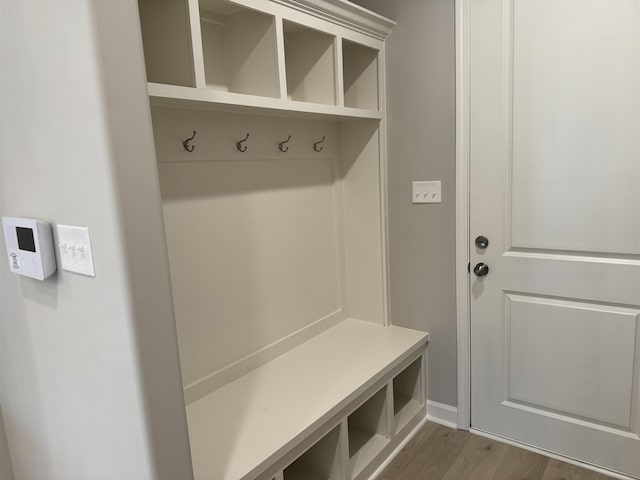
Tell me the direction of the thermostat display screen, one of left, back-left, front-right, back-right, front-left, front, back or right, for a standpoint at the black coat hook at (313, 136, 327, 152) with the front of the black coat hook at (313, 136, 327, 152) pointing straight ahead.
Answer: right

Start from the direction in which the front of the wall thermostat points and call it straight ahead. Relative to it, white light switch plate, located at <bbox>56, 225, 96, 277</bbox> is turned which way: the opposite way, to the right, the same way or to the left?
the same way

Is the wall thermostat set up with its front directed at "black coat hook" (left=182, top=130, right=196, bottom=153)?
no

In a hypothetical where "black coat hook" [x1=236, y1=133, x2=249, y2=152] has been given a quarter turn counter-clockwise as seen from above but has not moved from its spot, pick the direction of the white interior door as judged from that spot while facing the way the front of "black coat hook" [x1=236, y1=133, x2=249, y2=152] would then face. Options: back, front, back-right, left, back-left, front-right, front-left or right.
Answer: front-right

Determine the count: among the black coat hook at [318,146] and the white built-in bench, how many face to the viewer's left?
0

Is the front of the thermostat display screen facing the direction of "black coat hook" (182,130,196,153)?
no

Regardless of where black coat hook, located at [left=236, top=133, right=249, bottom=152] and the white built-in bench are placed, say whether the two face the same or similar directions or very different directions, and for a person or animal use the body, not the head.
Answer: same or similar directions

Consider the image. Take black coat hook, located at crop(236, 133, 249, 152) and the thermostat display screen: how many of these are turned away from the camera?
0

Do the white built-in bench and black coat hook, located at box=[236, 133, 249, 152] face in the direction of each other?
no

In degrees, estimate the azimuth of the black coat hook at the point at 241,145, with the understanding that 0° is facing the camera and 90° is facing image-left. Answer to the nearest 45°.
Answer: approximately 315°

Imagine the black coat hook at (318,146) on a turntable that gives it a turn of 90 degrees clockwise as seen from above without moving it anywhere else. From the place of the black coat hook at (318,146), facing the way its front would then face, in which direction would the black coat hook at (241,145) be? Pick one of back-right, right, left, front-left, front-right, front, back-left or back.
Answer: front

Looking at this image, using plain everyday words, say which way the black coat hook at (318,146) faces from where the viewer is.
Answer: facing the viewer and to the right of the viewer

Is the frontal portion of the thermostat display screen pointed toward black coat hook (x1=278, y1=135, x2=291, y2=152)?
no
